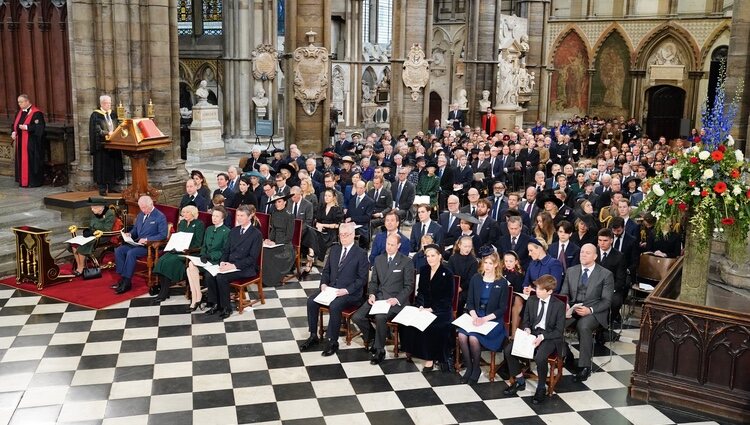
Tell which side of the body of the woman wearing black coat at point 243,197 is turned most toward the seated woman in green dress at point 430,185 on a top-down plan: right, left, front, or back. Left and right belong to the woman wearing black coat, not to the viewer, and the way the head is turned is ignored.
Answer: back

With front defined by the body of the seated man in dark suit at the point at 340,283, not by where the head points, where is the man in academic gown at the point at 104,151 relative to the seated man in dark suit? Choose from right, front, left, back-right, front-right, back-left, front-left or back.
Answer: right

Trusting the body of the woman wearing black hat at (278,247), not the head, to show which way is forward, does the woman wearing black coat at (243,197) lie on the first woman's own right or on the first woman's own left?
on the first woman's own right

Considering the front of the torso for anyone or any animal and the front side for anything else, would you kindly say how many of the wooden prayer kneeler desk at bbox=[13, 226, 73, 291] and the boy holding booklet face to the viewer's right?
1

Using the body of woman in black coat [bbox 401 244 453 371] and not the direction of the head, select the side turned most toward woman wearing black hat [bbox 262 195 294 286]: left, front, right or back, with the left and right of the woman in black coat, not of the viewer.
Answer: right

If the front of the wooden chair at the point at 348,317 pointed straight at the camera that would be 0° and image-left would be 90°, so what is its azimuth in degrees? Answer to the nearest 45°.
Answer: approximately 45°

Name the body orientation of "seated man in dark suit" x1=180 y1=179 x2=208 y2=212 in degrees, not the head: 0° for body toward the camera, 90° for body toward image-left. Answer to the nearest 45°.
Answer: approximately 45°

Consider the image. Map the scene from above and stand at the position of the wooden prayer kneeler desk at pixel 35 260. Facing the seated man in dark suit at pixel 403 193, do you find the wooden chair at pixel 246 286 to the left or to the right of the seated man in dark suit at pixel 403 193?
right

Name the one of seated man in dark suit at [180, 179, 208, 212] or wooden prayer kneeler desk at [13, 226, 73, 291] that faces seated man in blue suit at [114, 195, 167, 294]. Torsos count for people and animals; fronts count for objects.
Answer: seated man in dark suit at [180, 179, 208, 212]

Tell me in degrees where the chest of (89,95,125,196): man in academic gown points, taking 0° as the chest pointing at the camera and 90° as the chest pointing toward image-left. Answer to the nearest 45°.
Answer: approximately 315°

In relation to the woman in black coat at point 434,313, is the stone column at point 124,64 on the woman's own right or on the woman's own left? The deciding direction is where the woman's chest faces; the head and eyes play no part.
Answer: on the woman's own right

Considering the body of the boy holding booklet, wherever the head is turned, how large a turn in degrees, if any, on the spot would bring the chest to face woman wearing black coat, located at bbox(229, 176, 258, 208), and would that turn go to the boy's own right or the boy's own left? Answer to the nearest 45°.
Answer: approximately 90° to the boy's own right
